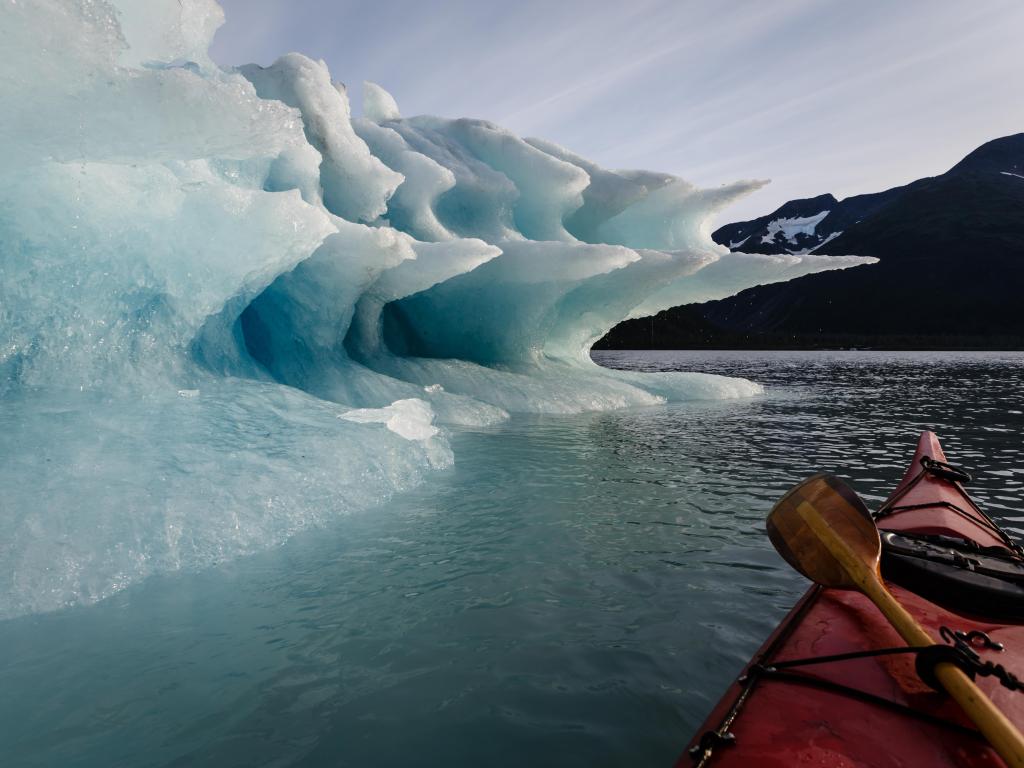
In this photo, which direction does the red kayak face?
away from the camera

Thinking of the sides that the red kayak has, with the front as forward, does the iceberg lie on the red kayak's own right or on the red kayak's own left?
on the red kayak's own left
